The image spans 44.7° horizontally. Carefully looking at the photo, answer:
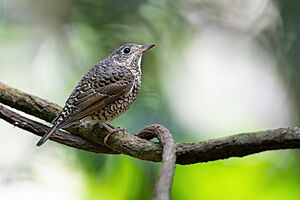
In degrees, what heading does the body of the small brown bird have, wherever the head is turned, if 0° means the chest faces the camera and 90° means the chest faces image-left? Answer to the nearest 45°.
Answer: approximately 270°
